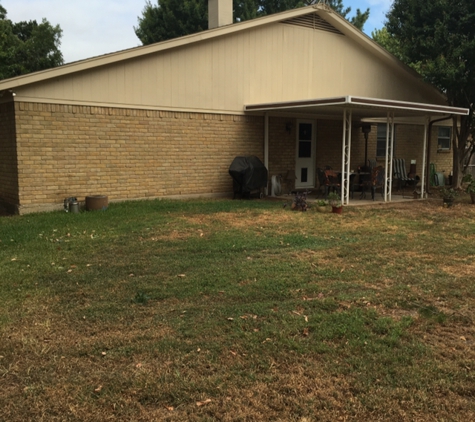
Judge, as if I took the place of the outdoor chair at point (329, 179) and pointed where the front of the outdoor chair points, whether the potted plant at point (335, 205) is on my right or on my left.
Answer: on my right

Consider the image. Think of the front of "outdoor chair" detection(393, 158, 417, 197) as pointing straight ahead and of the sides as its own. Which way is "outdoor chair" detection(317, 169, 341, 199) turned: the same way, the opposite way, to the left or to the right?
the same way

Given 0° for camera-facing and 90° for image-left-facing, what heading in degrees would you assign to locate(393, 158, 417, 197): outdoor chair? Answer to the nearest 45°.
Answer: approximately 315°

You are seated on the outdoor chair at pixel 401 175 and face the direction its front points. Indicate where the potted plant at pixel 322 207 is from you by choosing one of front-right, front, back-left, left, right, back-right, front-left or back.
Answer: front-right

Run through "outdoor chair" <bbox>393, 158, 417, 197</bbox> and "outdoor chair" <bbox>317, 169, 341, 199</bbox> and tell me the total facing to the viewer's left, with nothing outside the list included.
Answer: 0

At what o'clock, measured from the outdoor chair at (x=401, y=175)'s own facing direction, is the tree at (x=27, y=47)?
The tree is roughly at 5 o'clock from the outdoor chair.

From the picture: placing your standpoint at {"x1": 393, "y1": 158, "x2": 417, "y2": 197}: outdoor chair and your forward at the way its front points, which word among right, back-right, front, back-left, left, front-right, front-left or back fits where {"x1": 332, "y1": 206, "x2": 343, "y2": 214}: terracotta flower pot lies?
front-right

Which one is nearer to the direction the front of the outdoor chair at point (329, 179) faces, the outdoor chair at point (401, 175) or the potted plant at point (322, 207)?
the outdoor chair

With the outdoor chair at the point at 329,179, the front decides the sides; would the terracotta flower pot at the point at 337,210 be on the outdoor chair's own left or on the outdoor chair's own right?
on the outdoor chair's own right

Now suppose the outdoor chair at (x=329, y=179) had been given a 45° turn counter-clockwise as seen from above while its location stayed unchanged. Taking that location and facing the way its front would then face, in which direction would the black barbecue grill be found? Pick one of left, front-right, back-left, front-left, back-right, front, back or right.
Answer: left
